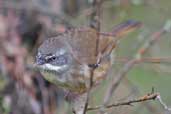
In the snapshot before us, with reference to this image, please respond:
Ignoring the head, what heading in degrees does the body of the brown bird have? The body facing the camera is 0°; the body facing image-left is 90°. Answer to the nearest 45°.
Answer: approximately 90°
